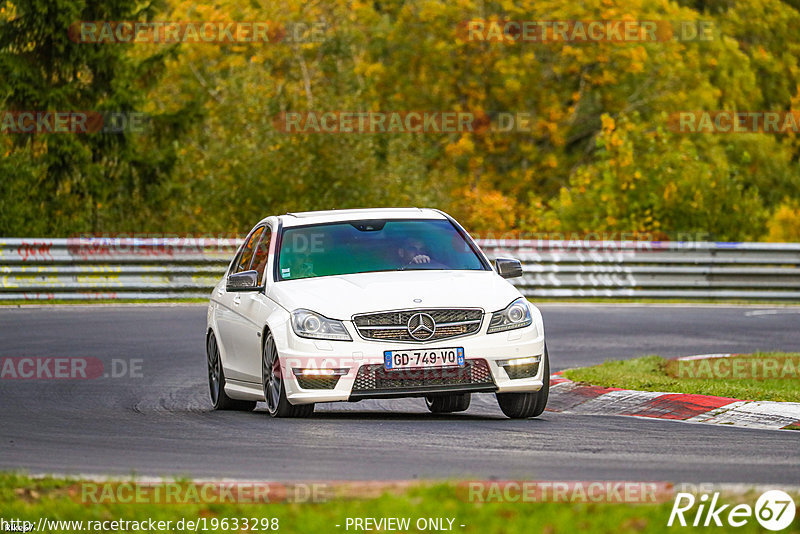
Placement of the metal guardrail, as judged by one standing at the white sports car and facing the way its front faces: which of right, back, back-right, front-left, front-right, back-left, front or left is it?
back

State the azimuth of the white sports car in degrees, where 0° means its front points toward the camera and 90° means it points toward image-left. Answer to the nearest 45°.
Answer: approximately 0°
